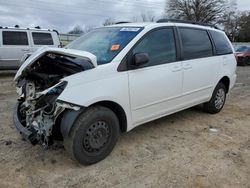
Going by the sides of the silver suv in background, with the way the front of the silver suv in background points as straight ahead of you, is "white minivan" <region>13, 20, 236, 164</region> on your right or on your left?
on your left

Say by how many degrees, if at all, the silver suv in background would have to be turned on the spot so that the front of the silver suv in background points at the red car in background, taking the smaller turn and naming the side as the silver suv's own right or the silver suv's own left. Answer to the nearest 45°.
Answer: approximately 180°

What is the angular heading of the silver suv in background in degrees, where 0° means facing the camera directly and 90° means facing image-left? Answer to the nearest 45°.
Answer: approximately 90°

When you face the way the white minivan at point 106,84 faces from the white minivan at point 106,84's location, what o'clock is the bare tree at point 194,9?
The bare tree is roughly at 5 o'clock from the white minivan.

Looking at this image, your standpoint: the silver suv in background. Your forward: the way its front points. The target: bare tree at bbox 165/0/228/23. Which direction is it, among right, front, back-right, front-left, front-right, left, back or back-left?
back-right

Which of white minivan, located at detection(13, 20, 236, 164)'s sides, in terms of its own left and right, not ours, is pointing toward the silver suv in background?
right

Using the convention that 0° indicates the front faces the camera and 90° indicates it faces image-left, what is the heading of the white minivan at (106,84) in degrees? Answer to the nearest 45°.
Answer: approximately 45°
